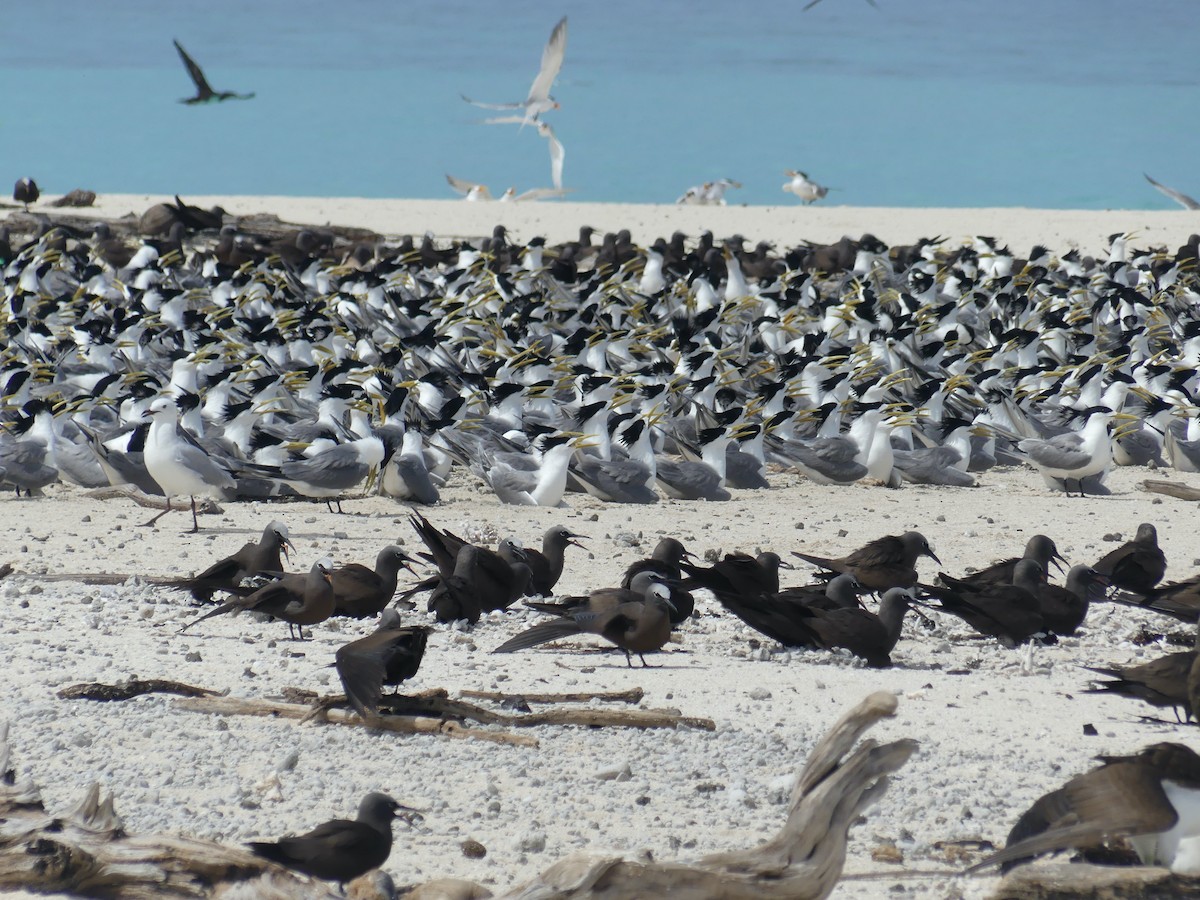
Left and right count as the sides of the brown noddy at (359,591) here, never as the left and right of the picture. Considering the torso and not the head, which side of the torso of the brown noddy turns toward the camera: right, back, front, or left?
right

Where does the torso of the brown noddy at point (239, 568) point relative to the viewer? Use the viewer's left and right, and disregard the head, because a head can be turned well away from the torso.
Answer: facing to the right of the viewer

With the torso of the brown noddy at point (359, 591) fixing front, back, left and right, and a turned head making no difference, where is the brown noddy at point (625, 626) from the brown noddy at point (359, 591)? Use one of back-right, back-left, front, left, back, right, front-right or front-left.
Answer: front-right

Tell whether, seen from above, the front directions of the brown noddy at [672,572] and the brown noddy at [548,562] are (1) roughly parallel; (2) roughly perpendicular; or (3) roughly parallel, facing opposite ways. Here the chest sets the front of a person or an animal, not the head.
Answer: roughly parallel

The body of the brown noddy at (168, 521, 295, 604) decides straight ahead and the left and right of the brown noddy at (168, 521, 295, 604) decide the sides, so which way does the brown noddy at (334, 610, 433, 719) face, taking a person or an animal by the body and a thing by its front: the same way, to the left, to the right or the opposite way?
to the left

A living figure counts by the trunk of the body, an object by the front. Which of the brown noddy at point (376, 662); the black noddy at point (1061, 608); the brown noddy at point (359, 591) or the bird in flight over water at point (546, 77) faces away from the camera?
the brown noddy at point (376, 662)

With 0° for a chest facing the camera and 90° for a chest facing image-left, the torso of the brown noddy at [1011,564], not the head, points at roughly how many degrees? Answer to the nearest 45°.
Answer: approximately 270°

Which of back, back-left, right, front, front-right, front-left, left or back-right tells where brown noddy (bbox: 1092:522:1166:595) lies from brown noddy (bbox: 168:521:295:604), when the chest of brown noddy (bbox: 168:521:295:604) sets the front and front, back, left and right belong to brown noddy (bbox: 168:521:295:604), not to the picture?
front

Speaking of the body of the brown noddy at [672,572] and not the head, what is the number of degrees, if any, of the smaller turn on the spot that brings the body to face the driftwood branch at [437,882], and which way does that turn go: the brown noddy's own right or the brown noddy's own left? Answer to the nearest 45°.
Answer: approximately 90° to the brown noddy's own right

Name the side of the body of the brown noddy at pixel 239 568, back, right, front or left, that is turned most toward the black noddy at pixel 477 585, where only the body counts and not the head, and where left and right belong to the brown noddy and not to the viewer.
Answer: front

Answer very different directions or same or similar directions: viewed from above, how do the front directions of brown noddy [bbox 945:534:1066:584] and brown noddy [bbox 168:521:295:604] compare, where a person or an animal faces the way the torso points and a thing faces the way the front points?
same or similar directions

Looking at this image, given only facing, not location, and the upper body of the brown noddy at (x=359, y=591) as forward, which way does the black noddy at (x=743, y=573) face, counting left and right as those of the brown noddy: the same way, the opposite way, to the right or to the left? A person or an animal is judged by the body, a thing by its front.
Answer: the same way

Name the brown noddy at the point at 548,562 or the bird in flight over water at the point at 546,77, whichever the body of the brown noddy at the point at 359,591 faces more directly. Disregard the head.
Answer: the brown noddy

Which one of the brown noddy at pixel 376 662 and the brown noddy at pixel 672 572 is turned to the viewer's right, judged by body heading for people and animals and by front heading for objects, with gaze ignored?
the brown noddy at pixel 672 572

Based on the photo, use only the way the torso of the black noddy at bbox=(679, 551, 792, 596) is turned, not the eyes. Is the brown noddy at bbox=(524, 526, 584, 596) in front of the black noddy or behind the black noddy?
behind

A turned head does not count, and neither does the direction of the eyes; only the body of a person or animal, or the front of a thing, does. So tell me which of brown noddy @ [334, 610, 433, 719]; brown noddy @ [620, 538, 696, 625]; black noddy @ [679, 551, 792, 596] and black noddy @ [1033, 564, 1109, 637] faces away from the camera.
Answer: brown noddy @ [334, 610, 433, 719]

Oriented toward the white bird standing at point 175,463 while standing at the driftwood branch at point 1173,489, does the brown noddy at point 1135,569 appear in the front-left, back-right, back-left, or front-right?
front-left

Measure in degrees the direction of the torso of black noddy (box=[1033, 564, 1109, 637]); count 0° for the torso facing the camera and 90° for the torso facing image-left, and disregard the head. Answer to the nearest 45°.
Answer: approximately 270°
